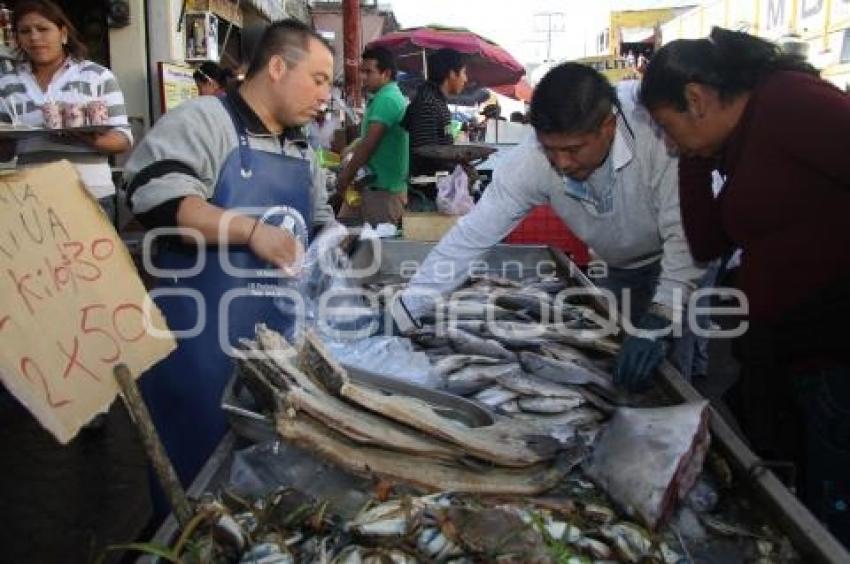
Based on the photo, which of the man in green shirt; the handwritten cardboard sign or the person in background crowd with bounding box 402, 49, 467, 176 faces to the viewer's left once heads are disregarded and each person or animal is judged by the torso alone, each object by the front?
the man in green shirt

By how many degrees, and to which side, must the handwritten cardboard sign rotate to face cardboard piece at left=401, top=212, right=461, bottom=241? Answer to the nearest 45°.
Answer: approximately 135° to its left

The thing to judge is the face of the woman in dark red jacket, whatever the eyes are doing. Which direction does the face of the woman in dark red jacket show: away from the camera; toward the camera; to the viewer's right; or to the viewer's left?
to the viewer's left

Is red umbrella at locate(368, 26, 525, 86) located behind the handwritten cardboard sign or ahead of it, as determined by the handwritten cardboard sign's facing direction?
behind

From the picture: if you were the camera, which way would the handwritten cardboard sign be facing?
facing the viewer

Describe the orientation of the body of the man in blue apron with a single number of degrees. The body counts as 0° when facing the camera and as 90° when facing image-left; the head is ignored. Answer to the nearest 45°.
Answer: approximately 315°

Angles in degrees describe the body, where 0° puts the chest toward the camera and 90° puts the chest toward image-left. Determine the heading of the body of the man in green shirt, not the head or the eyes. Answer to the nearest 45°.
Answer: approximately 90°

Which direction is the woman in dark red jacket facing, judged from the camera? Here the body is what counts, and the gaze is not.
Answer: to the viewer's left

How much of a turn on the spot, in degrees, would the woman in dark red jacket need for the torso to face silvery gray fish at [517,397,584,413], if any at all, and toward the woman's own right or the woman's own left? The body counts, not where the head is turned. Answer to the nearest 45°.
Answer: approximately 45° to the woman's own left

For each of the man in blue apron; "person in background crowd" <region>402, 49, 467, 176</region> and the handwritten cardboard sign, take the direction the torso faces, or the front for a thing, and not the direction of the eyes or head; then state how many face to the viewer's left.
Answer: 0

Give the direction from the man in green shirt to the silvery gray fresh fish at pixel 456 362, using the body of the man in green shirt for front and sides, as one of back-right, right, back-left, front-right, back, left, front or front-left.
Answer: left

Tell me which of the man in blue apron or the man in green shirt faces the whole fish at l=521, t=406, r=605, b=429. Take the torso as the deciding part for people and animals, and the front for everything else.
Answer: the man in blue apron

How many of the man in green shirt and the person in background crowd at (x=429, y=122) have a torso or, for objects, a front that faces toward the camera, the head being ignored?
0
